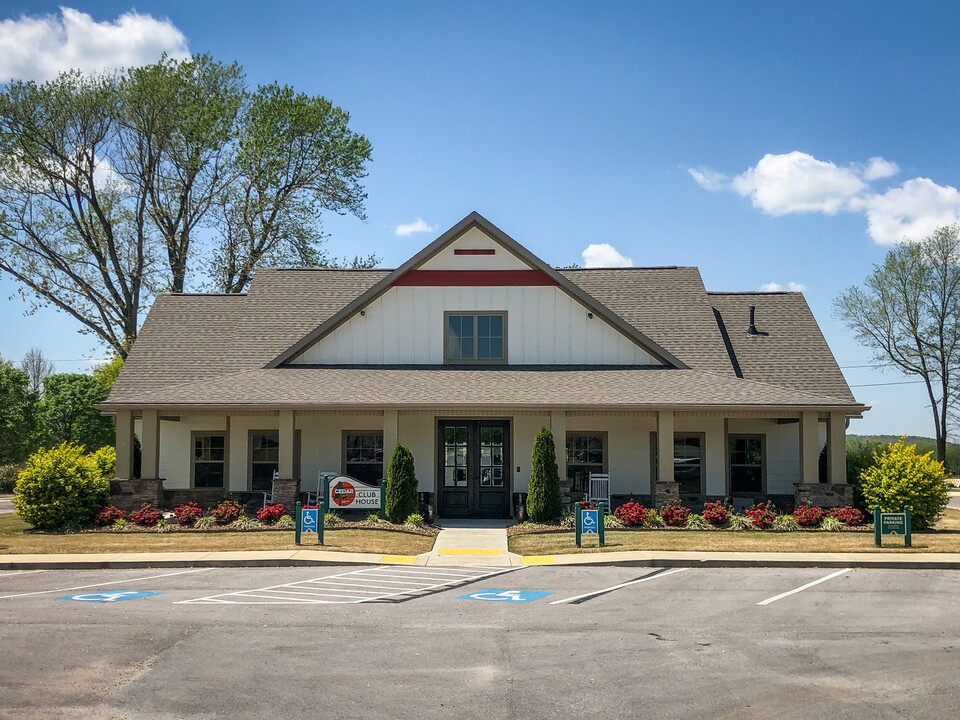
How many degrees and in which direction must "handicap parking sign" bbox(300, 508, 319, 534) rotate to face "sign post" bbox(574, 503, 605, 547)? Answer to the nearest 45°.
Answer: approximately 90° to its left

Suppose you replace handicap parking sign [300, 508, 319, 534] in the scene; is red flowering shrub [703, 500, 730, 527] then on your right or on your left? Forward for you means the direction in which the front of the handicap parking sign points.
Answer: on your left

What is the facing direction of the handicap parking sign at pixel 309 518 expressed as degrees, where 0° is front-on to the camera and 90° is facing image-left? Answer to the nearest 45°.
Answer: approximately 0°

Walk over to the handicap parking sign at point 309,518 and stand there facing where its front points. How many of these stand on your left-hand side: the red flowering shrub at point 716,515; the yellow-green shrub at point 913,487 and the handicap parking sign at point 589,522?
3

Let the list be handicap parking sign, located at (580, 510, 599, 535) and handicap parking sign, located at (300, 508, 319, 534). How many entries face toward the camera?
2

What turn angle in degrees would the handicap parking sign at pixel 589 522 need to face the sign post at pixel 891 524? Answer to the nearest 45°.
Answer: approximately 90° to its left

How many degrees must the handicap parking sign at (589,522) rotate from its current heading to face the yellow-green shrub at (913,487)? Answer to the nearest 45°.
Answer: approximately 135° to its left

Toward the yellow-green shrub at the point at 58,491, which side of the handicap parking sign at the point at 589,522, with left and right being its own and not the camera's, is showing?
right

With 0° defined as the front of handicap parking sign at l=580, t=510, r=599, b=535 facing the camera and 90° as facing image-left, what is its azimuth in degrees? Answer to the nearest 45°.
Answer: approximately 0°

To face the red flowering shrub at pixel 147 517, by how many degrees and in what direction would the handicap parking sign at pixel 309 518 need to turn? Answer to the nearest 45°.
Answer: approximately 135° to its right

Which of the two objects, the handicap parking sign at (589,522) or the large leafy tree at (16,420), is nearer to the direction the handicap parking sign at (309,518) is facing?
the handicap parking sign
